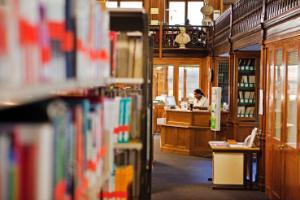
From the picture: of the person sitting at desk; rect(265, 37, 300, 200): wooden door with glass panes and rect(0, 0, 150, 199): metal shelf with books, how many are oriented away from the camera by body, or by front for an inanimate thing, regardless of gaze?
0

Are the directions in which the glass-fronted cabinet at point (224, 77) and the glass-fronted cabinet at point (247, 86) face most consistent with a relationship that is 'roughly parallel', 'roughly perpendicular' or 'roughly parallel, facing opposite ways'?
roughly parallel

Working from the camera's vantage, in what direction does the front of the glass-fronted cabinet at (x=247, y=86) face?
facing the viewer and to the left of the viewer

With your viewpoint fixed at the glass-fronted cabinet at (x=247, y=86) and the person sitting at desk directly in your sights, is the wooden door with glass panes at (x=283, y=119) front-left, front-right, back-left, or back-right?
back-left

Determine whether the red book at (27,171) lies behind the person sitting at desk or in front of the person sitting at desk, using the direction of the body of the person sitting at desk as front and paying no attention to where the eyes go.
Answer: in front

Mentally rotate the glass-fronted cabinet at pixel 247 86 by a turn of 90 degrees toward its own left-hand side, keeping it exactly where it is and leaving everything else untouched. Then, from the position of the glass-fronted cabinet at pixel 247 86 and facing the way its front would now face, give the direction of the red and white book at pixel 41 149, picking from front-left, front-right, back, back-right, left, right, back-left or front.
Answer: front-right

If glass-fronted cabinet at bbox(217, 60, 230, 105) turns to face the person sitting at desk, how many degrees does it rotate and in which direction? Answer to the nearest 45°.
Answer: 0° — it already faces them

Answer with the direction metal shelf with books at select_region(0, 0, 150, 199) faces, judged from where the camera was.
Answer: facing the viewer and to the right of the viewer

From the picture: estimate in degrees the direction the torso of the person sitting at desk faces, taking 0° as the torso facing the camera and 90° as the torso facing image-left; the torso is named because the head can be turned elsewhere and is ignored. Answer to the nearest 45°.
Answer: approximately 45°

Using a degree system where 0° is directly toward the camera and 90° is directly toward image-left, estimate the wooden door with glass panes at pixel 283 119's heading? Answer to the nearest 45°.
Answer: approximately 45°

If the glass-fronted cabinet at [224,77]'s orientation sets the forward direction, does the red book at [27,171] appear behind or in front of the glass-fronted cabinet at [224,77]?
in front

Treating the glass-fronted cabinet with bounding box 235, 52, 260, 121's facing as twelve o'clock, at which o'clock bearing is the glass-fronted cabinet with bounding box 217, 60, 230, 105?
the glass-fronted cabinet with bounding box 217, 60, 230, 105 is roughly at 4 o'clock from the glass-fronted cabinet with bounding box 235, 52, 260, 121.

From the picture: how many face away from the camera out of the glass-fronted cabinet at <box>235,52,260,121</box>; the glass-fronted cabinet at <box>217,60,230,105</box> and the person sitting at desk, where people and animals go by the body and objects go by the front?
0

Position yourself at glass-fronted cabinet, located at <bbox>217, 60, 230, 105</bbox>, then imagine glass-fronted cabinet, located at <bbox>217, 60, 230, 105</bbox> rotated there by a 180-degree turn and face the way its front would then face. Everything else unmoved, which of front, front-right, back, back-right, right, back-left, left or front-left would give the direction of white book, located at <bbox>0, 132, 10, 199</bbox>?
back-right

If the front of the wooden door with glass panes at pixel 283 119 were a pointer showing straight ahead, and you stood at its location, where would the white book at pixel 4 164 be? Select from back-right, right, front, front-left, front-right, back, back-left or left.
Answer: front-left
